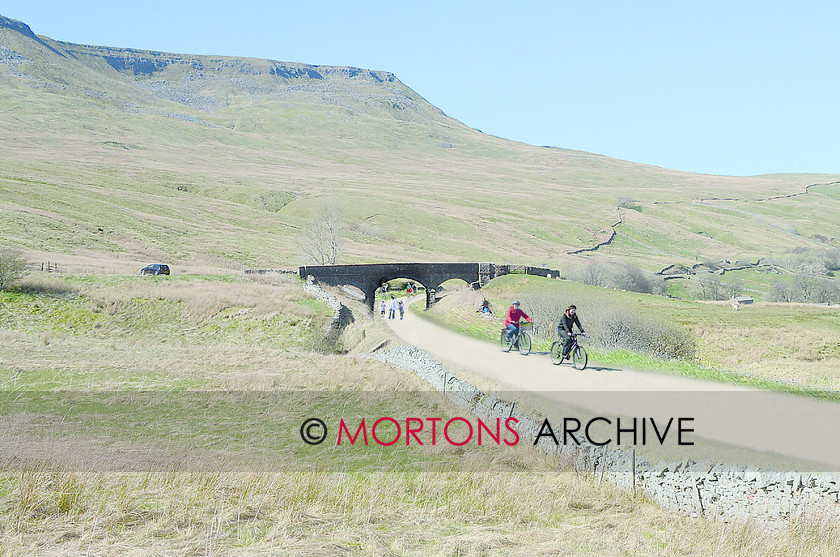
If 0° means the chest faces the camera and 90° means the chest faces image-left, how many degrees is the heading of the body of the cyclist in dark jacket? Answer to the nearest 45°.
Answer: approximately 315°

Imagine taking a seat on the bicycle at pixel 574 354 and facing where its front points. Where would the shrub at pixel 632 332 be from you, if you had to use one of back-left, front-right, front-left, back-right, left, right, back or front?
back-left

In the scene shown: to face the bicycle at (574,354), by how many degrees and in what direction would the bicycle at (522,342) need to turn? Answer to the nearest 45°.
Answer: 0° — it already faces it

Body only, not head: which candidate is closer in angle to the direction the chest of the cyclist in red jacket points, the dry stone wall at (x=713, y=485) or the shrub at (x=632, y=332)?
the dry stone wall

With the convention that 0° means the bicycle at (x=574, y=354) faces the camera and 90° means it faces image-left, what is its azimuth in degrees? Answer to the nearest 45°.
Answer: approximately 315°
